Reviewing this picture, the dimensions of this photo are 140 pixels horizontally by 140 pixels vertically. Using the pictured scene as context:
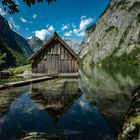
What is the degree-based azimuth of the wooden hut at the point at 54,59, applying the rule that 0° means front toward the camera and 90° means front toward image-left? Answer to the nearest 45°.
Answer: approximately 0°
